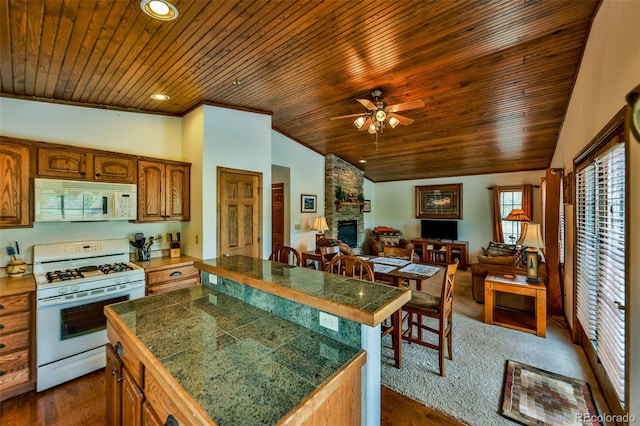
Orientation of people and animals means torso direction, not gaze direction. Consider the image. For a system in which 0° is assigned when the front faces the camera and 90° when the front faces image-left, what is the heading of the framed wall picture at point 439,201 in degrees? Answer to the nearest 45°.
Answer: approximately 0°

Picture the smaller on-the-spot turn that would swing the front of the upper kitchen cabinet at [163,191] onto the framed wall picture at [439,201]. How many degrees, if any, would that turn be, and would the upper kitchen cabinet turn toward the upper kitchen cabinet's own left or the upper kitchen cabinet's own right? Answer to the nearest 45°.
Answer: approximately 90° to the upper kitchen cabinet's own left

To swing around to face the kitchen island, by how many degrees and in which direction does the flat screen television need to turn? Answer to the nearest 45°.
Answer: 0° — it already faces it

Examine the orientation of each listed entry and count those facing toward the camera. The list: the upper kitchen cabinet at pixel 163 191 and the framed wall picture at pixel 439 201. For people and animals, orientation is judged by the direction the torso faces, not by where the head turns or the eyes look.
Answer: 2

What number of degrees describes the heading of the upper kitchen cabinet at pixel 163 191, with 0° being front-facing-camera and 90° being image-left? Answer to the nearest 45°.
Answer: approximately 0°

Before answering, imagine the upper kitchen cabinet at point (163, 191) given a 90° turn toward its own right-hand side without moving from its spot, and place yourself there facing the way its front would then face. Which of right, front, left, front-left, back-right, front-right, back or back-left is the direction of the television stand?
back

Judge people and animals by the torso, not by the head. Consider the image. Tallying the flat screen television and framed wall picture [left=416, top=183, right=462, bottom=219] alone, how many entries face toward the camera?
2

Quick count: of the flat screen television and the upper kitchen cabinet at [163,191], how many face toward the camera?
2

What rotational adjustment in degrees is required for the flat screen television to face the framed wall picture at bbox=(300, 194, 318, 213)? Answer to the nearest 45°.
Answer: approximately 45° to its right
